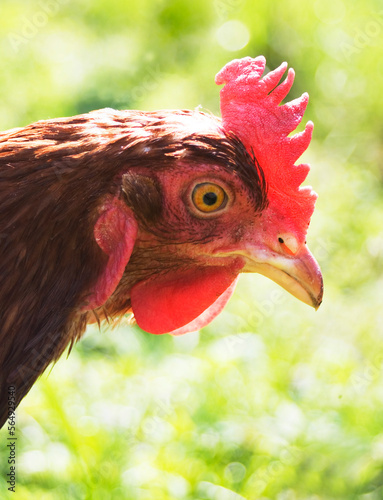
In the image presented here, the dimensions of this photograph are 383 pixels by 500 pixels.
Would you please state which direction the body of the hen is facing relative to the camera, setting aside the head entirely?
to the viewer's right
